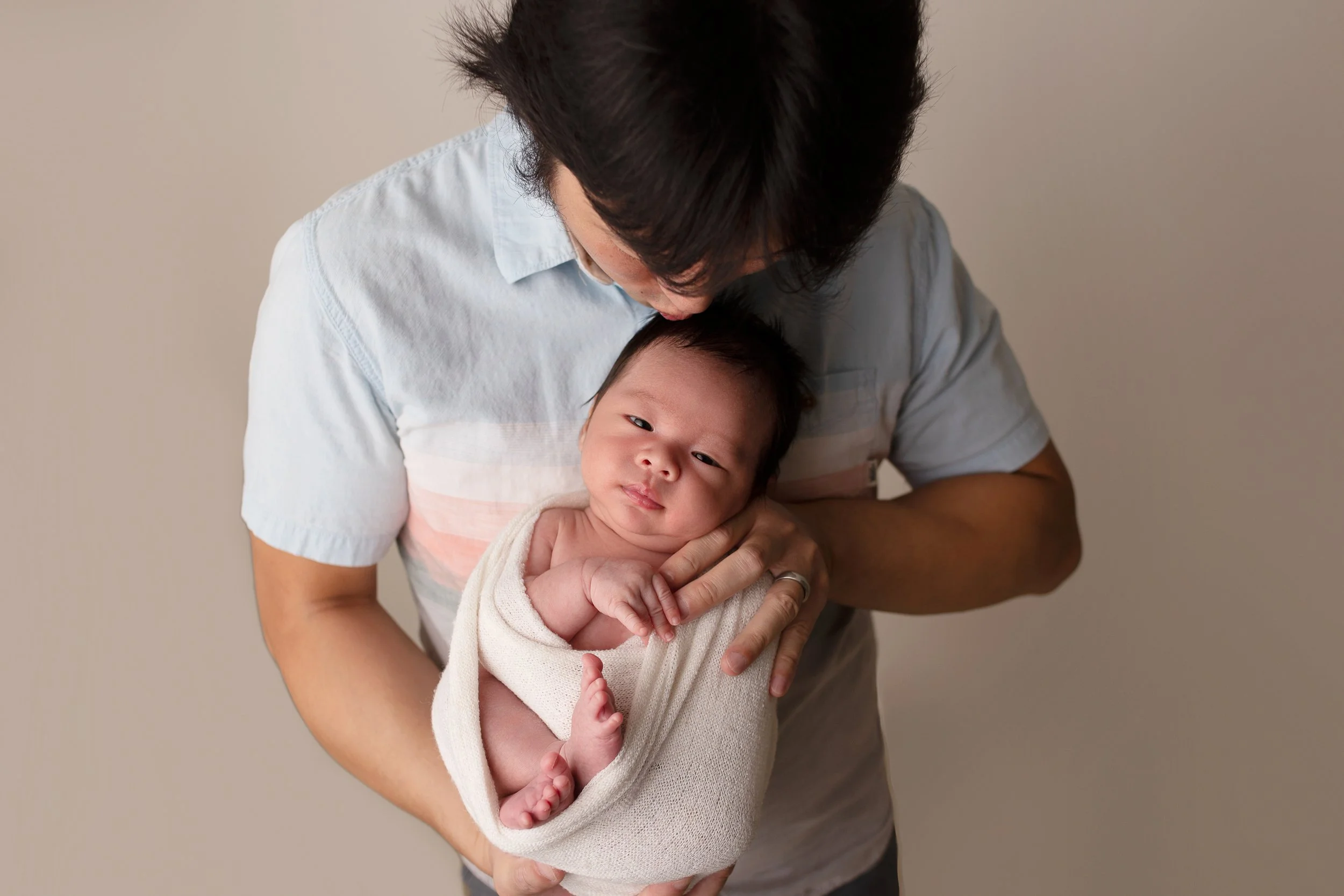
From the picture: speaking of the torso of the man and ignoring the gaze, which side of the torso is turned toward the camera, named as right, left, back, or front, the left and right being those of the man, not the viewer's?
front

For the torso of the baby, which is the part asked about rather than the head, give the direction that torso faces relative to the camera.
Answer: toward the camera
